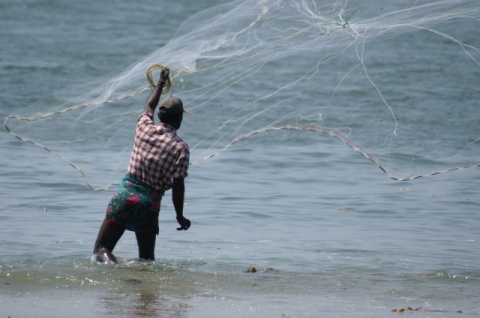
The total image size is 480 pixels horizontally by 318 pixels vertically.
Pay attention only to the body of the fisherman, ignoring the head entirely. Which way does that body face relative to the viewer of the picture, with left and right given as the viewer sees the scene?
facing away from the viewer and to the right of the viewer
